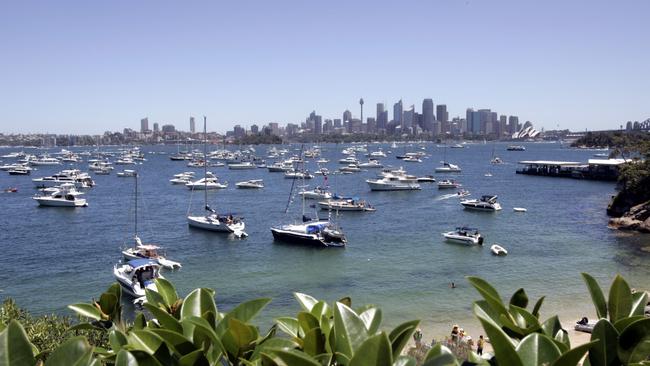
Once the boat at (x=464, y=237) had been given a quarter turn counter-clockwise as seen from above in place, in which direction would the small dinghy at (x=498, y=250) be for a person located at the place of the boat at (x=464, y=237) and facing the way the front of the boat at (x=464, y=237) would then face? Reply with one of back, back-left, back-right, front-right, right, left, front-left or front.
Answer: front-left

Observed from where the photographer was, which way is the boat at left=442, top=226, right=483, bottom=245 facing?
facing to the left of the viewer
